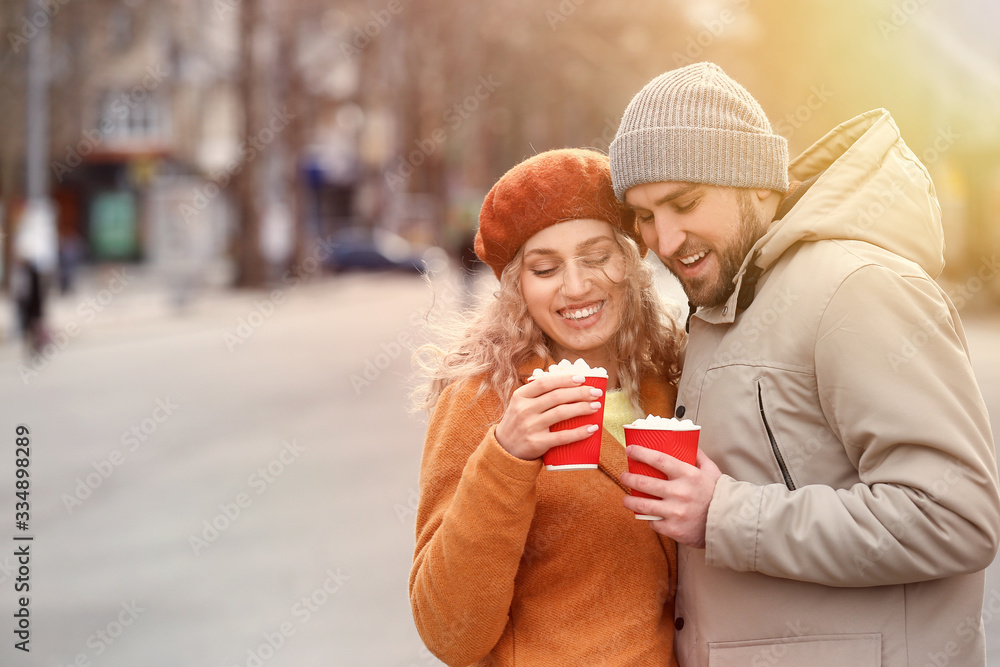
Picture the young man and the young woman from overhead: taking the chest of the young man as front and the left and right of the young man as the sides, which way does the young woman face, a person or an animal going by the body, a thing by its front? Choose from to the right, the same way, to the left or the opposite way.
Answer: to the left

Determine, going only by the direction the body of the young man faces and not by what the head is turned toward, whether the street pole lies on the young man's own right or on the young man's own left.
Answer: on the young man's own right

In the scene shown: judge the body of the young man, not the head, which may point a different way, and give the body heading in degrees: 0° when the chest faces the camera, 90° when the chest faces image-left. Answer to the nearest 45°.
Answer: approximately 45°

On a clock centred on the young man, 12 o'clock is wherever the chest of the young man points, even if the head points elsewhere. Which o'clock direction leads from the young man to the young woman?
The young woman is roughly at 2 o'clock from the young man.

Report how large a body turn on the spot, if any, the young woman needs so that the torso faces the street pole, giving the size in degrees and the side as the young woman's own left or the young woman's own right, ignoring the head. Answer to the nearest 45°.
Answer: approximately 180°

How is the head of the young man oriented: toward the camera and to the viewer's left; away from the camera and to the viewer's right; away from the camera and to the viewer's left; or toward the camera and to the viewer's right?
toward the camera and to the viewer's left

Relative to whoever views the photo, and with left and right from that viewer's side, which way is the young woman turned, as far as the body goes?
facing the viewer and to the right of the viewer
